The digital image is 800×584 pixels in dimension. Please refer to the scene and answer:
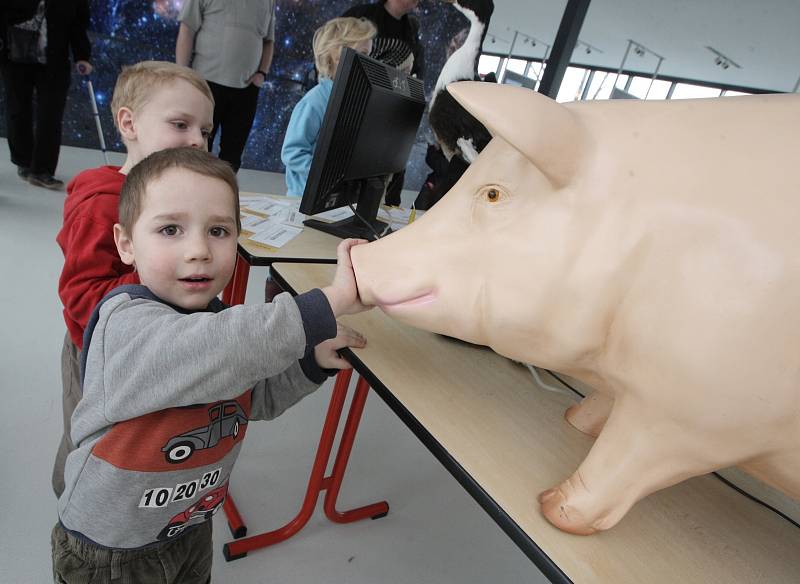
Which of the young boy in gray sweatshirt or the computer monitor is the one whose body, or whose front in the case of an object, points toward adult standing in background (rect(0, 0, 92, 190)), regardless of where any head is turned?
the computer monitor

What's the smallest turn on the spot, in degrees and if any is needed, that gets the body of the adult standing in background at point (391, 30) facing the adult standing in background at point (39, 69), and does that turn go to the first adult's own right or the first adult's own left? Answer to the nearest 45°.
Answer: approximately 45° to the first adult's own right

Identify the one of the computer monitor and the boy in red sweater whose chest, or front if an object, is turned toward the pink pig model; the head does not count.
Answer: the boy in red sweater

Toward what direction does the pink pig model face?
to the viewer's left

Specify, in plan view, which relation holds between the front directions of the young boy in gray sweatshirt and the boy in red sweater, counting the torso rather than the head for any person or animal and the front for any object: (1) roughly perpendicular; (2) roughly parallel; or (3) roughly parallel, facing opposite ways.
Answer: roughly parallel

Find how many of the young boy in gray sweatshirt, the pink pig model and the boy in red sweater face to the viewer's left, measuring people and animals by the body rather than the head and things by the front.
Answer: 1

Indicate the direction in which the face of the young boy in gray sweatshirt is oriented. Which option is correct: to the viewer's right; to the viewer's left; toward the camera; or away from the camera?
toward the camera

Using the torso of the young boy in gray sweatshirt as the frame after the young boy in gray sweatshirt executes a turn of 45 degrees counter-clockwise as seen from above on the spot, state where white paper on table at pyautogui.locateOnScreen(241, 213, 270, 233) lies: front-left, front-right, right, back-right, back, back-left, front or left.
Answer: left

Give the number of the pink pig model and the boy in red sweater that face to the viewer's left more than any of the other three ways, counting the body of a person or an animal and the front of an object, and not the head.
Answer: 1

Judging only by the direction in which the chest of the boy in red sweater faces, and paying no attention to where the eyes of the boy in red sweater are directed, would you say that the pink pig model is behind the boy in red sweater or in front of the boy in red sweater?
in front

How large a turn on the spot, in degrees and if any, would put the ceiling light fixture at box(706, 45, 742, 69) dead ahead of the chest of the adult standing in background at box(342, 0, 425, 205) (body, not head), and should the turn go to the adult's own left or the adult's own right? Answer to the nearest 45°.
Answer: approximately 180°

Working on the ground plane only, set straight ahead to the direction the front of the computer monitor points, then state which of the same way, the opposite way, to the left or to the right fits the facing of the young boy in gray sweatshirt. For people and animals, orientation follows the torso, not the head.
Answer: the opposite way

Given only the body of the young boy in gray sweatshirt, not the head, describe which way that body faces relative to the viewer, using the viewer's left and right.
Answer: facing the viewer and to the right of the viewer
